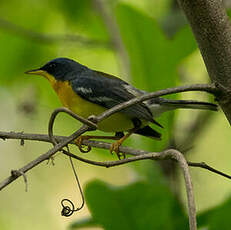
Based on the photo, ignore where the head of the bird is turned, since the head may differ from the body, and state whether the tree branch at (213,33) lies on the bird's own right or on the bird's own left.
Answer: on the bird's own left

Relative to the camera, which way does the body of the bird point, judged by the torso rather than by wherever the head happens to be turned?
to the viewer's left
